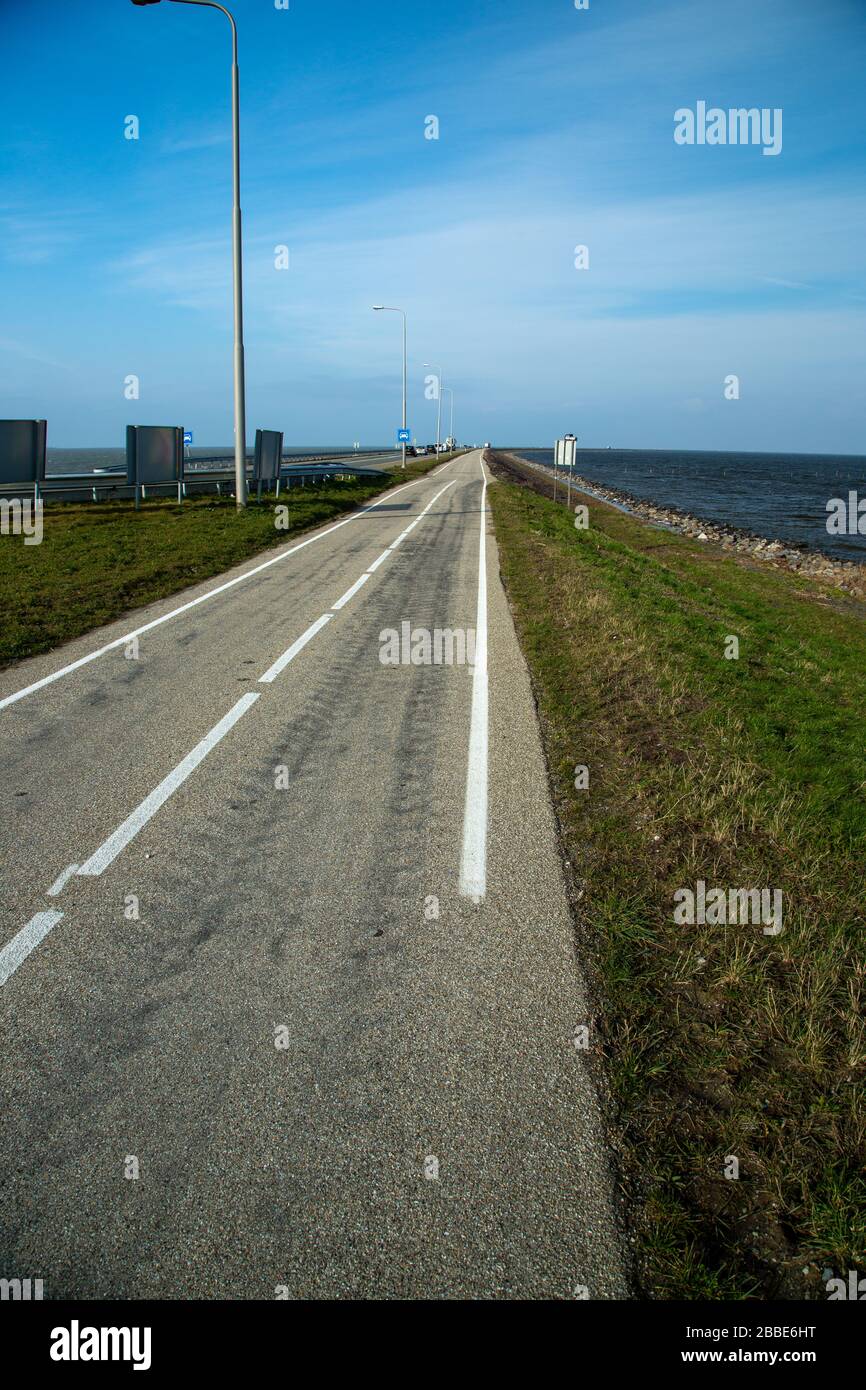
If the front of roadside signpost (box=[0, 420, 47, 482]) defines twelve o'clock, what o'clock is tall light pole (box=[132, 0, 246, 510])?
The tall light pole is roughly at 4 o'clock from the roadside signpost.

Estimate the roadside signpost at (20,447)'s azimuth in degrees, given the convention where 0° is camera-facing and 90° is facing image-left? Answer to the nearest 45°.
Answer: approximately 180°

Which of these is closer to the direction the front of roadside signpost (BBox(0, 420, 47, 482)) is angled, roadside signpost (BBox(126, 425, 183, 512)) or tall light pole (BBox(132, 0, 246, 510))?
the roadside signpost
